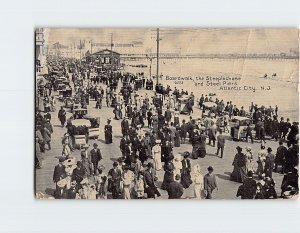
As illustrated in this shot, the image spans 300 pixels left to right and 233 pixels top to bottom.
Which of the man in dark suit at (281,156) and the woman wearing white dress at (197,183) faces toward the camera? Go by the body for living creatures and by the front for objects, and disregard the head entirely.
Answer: the woman wearing white dress

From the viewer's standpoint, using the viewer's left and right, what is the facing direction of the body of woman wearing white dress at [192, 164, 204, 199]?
facing the viewer

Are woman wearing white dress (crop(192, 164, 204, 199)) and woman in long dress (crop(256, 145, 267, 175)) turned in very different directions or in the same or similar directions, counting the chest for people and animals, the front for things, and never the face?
very different directions

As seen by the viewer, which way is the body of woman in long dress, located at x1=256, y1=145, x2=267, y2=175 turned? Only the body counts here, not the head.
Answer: away from the camera

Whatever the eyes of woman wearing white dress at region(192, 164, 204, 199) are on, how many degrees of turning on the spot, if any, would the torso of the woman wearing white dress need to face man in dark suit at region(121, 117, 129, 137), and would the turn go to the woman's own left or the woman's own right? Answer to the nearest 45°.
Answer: approximately 90° to the woman's own right

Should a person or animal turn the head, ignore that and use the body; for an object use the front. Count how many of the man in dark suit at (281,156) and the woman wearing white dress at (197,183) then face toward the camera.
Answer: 1

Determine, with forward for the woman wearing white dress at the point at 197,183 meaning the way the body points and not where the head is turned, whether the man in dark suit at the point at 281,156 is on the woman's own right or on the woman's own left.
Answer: on the woman's own left
